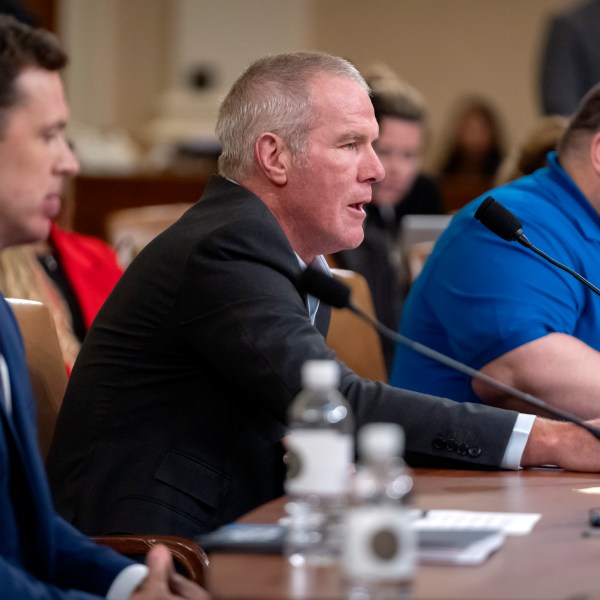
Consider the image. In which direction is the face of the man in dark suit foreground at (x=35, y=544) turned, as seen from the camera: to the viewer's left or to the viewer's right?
to the viewer's right

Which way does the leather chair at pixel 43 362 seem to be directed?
to the viewer's right

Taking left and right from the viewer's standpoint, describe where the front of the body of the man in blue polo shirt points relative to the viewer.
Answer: facing to the right of the viewer

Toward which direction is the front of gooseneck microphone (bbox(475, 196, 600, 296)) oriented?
to the viewer's left

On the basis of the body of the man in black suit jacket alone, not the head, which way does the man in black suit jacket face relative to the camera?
to the viewer's right

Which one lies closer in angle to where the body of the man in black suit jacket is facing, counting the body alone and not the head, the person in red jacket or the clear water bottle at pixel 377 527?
the clear water bottle

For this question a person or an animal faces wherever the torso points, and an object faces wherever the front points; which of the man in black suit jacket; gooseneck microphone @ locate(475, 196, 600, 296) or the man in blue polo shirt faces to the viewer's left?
the gooseneck microphone

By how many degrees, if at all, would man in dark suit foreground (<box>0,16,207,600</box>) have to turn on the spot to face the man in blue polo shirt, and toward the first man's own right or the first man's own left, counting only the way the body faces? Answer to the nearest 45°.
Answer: approximately 45° to the first man's own left

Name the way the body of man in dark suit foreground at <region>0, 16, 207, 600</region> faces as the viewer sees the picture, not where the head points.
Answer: to the viewer's right

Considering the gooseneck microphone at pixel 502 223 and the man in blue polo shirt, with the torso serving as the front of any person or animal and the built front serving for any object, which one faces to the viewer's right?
the man in blue polo shirt
